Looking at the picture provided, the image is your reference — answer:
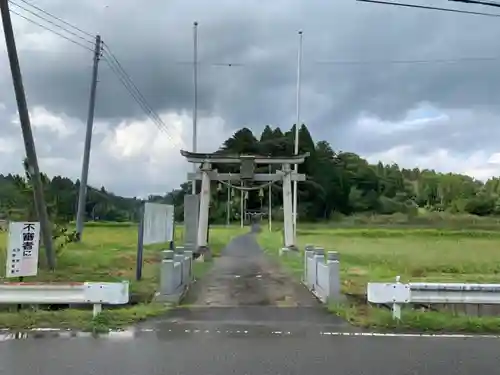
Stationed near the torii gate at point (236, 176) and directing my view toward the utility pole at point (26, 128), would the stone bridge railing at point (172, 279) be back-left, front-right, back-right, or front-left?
front-left

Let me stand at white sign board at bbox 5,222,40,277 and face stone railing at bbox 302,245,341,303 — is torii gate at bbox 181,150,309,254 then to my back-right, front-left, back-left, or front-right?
front-left

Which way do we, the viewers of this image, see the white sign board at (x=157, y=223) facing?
facing the viewer and to the right of the viewer

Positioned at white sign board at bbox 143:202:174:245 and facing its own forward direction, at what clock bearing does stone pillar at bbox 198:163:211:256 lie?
The stone pillar is roughly at 8 o'clock from the white sign board.

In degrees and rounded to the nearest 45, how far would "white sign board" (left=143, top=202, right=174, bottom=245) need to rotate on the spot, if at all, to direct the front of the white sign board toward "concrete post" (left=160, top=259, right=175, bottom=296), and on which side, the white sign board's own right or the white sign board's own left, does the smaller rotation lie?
approximately 45° to the white sign board's own right

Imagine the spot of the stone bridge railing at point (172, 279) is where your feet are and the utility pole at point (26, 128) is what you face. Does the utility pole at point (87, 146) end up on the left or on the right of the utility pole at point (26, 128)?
right

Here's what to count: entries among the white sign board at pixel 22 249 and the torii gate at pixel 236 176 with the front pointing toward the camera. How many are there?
2

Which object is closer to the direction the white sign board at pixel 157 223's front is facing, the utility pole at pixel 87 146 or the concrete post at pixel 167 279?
the concrete post

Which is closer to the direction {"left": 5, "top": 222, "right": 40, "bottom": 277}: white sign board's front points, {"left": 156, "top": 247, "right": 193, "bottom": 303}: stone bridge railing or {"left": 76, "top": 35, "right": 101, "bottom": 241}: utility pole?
the stone bridge railing

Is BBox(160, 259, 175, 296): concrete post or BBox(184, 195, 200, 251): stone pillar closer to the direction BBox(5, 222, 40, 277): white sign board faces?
the concrete post

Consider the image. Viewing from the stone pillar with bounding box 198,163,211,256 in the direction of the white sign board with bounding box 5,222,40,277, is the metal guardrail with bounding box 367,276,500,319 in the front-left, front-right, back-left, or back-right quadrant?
front-left

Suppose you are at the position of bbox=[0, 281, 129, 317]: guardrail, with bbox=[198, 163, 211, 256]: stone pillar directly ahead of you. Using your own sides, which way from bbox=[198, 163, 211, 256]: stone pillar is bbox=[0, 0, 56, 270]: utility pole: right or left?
left

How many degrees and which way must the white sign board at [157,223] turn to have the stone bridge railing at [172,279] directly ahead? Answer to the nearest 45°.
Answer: approximately 45° to its right

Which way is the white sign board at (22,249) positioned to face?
toward the camera

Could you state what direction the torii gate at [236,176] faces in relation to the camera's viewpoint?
facing the viewer
